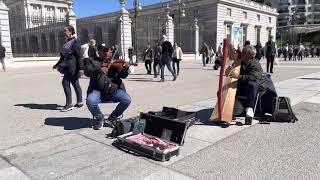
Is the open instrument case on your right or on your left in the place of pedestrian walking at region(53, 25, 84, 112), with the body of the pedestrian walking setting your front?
on your left

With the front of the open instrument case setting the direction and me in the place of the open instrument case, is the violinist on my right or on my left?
on my right

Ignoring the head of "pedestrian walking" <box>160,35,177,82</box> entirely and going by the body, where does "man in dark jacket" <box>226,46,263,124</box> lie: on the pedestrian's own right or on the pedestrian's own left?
on the pedestrian's own left

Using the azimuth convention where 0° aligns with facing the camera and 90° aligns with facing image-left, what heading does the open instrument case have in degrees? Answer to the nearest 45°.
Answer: approximately 45°

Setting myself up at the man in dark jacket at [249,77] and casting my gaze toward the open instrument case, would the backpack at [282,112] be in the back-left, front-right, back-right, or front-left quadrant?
back-left
